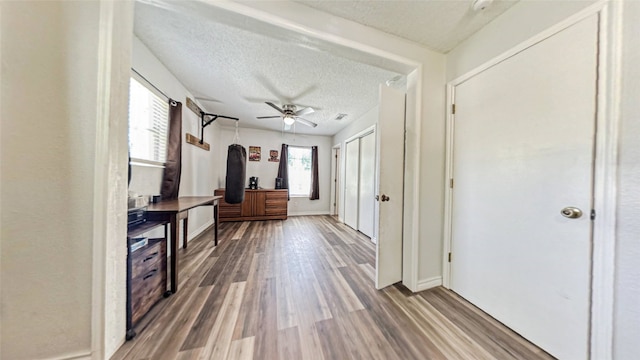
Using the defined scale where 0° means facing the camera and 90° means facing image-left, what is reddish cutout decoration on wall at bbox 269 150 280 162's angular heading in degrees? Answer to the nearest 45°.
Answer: approximately 0°

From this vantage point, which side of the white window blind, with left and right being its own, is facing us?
right

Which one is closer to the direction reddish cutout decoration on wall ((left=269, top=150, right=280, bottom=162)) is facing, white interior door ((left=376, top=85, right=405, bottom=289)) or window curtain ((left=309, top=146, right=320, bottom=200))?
the white interior door

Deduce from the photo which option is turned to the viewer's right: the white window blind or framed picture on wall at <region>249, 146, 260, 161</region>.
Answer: the white window blind

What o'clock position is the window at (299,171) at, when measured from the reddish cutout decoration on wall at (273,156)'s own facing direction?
The window is roughly at 9 o'clock from the reddish cutout decoration on wall.

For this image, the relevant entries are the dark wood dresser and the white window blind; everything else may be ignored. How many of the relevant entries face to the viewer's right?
1
